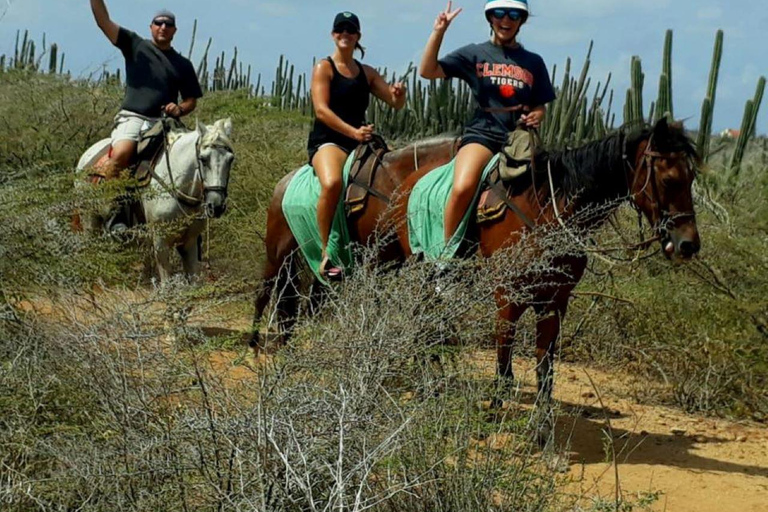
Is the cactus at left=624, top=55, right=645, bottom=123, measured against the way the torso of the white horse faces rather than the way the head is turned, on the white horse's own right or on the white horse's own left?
on the white horse's own left

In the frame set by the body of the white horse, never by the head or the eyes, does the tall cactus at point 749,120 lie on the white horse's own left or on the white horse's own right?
on the white horse's own left

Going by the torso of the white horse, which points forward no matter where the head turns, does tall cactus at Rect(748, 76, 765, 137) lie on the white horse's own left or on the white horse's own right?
on the white horse's own left

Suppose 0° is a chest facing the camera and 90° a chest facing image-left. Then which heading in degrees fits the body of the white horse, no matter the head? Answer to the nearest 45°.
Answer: approximately 315°

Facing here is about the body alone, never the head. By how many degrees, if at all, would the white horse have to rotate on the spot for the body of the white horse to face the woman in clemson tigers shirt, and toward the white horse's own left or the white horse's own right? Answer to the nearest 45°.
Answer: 0° — it already faces them
